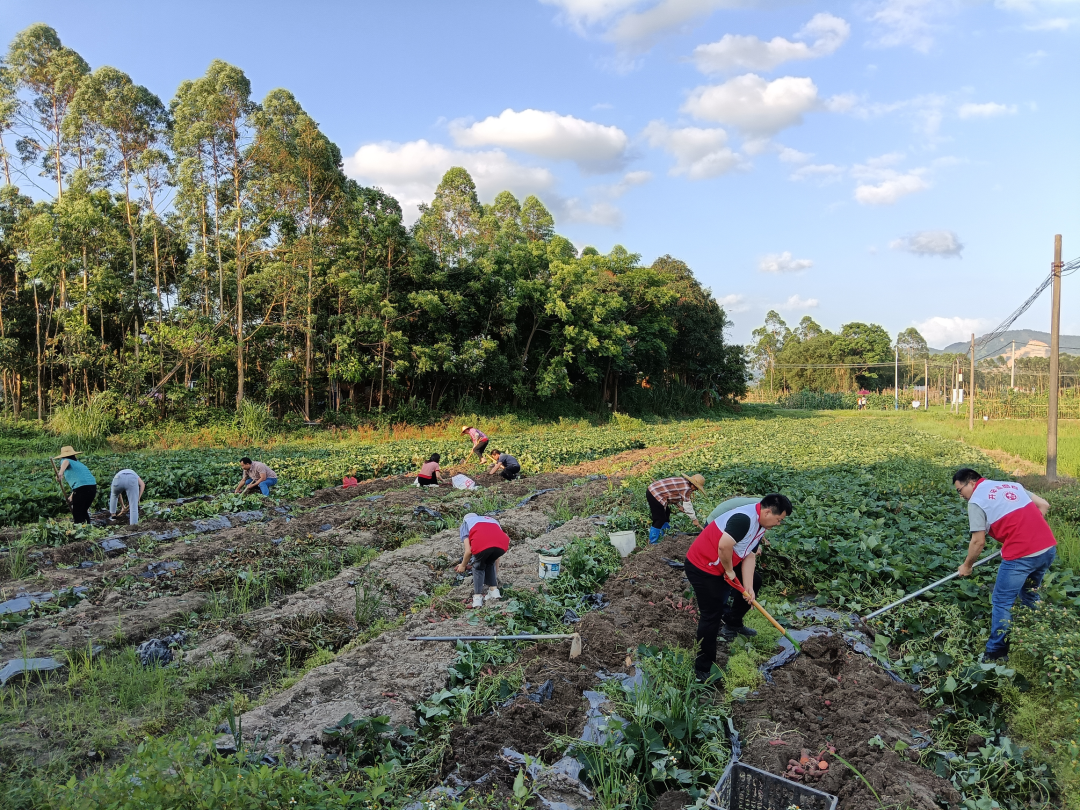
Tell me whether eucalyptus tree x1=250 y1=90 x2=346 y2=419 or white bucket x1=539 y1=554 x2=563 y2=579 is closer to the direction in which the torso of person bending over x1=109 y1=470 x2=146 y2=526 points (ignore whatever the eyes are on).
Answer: the eucalyptus tree

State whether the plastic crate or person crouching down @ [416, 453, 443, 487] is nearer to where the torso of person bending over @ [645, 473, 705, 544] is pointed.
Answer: the plastic crate

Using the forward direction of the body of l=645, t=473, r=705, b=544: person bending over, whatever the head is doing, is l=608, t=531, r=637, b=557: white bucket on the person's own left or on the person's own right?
on the person's own right

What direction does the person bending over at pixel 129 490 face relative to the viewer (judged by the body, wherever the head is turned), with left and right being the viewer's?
facing away from the viewer

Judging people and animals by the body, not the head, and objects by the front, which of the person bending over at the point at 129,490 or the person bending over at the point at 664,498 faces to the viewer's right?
the person bending over at the point at 664,498

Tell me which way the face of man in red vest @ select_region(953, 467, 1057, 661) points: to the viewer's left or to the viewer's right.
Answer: to the viewer's left

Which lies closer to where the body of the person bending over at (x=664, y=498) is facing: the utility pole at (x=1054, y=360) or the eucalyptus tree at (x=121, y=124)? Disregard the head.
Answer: the utility pole

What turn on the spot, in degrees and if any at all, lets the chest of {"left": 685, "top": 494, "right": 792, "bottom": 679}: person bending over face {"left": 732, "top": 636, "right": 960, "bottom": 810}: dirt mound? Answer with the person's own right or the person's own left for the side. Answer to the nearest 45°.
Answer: approximately 45° to the person's own right

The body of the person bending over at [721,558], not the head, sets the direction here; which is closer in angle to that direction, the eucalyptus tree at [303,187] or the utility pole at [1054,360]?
the utility pole

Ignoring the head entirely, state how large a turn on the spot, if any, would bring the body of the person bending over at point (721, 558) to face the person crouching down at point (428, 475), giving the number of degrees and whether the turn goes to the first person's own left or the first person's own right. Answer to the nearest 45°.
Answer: approximately 135° to the first person's own left

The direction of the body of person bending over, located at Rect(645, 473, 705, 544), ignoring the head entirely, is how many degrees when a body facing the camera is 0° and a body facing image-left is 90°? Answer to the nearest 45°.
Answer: approximately 270°

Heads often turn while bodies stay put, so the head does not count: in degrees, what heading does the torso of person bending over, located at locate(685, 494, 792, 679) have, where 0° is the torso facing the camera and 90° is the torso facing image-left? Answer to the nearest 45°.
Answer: approximately 270°

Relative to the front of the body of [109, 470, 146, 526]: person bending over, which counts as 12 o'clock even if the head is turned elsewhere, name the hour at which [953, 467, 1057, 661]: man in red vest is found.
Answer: The man in red vest is roughly at 5 o'clock from the person bending over.

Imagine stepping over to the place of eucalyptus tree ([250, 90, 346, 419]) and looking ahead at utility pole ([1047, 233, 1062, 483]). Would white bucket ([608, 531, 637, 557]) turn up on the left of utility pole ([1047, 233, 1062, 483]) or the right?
right
